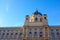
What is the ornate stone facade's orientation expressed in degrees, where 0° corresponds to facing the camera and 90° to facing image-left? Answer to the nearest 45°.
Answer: approximately 0°
